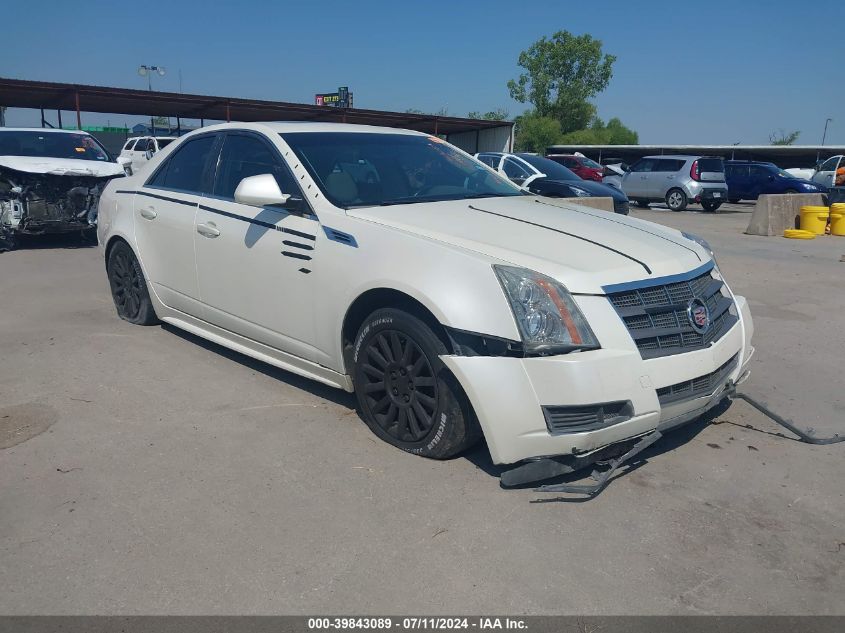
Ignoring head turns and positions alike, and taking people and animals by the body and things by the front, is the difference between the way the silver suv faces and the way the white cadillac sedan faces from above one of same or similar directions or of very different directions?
very different directions

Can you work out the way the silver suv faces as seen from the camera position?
facing away from the viewer and to the left of the viewer

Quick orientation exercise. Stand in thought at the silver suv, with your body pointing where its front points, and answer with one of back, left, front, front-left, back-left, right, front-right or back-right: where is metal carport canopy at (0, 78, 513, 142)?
front-left

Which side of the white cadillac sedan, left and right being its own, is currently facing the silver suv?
left

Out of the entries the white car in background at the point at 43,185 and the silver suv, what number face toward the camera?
1

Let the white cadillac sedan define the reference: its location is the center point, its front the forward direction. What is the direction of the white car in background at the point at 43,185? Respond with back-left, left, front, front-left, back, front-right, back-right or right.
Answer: back

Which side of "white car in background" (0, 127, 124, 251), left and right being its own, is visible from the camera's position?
front

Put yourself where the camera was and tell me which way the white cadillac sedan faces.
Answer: facing the viewer and to the right of the viewer

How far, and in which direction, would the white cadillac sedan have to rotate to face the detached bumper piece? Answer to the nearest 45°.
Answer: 0° — it already faces it

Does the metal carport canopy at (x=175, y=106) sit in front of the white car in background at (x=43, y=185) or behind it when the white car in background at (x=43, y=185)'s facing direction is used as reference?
behind

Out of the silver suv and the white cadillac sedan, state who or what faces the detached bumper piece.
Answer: the white cadillac sedan

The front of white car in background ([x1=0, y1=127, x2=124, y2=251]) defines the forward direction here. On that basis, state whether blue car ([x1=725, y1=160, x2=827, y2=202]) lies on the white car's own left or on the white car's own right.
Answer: on the white car's own left

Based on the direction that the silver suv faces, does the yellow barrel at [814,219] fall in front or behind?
behind
